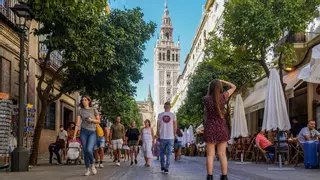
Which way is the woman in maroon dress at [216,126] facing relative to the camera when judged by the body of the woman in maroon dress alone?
away from the camera

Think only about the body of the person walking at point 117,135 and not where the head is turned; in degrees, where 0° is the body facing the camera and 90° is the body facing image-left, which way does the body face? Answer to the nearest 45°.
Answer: approximately 0°

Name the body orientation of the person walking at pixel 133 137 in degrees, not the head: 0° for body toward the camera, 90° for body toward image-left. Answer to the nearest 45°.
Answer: approximately 0°

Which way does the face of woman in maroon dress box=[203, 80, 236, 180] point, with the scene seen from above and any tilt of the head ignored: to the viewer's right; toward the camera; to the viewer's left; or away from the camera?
away from the camera
